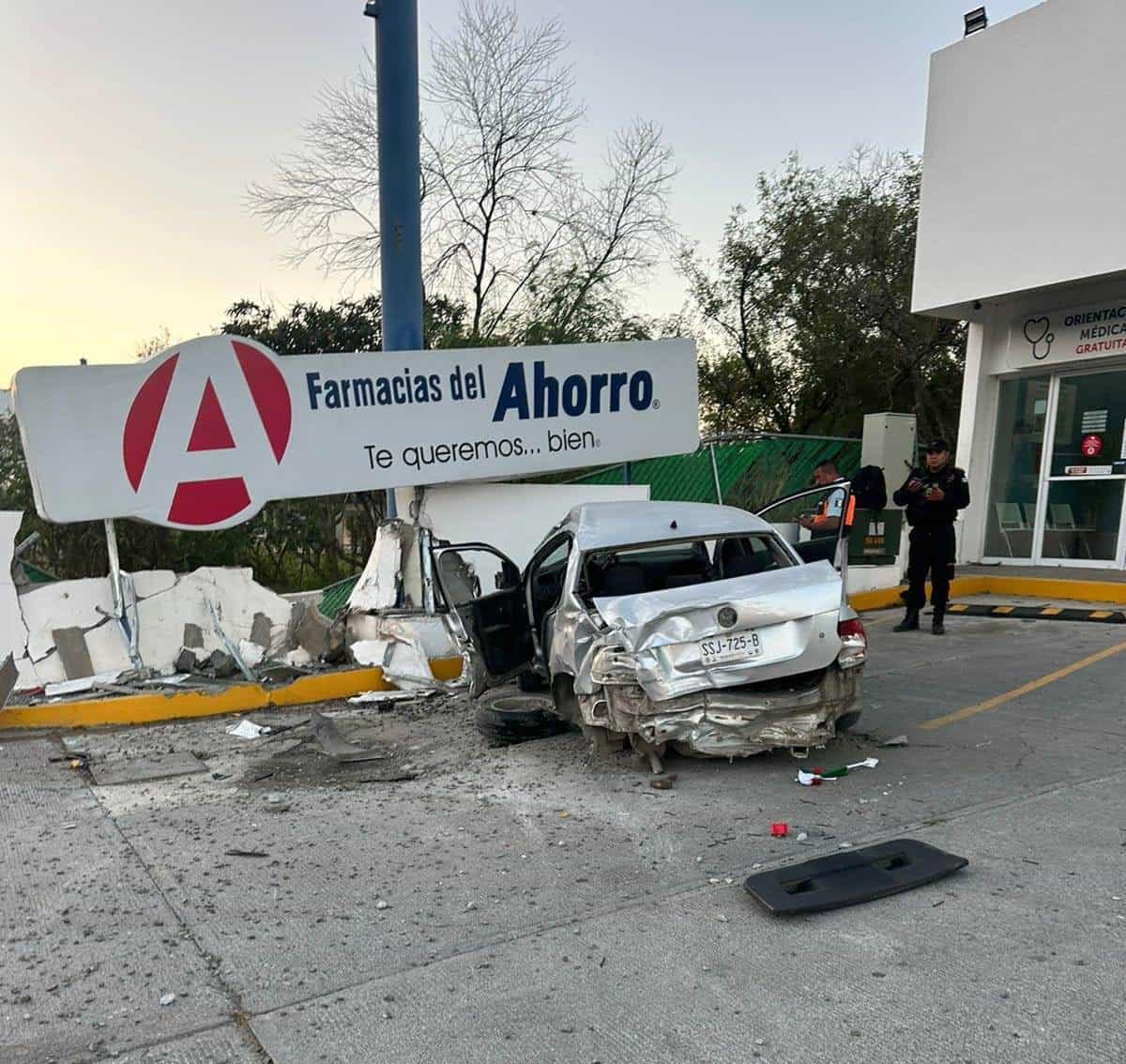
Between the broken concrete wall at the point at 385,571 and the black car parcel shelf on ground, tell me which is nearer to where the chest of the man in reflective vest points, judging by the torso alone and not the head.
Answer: the broken concrete wall

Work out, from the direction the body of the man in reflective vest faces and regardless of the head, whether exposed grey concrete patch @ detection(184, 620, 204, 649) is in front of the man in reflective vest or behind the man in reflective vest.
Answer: in front

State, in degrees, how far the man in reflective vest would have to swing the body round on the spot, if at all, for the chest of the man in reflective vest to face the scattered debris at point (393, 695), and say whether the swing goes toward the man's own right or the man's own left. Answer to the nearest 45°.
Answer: approximately 45° to the man's own left

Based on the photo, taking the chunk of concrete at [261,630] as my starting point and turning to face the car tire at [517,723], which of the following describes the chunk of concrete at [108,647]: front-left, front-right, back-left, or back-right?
back-right

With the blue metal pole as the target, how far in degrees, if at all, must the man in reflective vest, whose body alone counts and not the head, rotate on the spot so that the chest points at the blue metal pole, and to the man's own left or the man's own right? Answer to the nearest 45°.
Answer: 0° — they already face it

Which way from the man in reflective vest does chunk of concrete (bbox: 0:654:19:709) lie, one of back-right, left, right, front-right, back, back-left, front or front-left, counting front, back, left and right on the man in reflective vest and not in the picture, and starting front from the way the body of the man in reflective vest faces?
front-left

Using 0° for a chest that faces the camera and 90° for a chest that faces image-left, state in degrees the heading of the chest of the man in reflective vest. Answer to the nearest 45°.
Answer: approximately 90°
